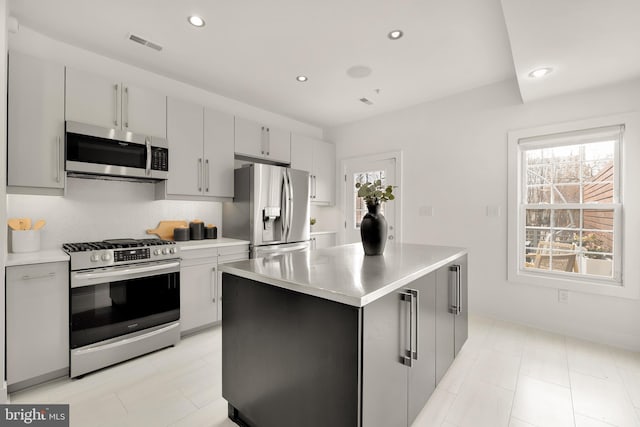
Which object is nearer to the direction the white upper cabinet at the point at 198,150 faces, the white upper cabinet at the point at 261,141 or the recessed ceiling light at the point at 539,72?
the recessed ceiling light

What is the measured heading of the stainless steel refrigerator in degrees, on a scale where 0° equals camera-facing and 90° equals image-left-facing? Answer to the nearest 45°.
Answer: approximately 315°

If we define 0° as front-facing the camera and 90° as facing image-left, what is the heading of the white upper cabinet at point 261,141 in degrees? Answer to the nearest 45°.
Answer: approximately 315°

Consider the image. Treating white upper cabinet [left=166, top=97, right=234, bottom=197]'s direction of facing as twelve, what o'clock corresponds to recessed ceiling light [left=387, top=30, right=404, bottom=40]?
The recessed ceiling light is roughly at 12 o'clock from the white upper cabinet.
